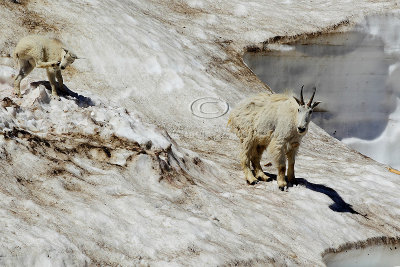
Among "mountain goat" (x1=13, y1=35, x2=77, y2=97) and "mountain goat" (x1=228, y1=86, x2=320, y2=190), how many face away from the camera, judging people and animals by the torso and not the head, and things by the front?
0

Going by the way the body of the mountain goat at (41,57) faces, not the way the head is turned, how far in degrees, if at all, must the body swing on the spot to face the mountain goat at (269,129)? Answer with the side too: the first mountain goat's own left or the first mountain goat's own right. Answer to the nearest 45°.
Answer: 0° — it already faces it

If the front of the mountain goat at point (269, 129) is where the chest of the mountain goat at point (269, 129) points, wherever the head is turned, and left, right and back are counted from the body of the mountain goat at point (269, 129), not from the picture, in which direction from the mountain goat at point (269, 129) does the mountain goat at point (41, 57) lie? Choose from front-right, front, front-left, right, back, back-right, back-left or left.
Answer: back-right

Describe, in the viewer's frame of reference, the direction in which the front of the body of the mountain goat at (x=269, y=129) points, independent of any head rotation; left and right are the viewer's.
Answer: facing the viewer and to the right of the viewer

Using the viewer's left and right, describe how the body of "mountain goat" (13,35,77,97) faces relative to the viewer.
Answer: facing to the right of the viewer
